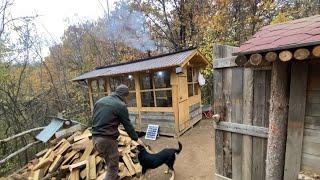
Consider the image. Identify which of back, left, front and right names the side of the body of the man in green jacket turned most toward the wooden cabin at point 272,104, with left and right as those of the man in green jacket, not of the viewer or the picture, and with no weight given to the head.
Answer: right

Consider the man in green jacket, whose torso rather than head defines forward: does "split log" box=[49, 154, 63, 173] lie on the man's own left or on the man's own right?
on the man's own left

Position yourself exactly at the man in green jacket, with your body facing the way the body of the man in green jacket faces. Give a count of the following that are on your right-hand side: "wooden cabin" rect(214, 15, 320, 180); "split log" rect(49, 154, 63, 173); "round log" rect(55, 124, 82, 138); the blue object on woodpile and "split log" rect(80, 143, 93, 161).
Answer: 1

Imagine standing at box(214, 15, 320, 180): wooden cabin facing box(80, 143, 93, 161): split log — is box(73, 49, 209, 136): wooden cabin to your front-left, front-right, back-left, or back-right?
front-right

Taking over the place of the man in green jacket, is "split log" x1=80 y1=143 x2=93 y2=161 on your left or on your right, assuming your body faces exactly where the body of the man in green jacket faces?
on your left
